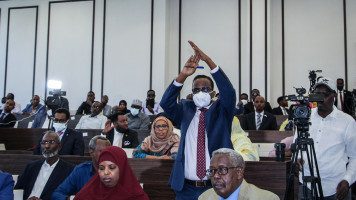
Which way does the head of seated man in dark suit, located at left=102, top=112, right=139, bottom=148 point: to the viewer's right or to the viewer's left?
to the viewer's right

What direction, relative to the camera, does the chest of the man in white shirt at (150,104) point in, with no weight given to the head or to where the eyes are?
toward the camera

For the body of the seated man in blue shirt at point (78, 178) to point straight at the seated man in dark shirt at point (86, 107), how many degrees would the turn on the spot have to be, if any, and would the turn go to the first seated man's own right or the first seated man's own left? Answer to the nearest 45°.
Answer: approximately 135° to the first seated man's own left

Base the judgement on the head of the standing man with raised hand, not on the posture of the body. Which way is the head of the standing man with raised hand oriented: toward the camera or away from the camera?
toward the camera

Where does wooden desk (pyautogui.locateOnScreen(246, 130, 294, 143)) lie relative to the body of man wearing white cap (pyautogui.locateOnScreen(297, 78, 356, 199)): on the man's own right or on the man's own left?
on the man's own right

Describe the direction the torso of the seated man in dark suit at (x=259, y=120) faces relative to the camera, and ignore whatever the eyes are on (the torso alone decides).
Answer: toward the camera

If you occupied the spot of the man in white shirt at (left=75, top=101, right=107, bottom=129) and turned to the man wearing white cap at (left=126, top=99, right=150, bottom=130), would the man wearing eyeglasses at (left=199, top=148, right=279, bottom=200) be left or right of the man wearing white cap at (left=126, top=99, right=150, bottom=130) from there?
right

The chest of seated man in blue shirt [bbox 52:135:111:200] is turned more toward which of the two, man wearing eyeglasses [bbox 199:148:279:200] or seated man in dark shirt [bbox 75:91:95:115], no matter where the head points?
the man wearing eyeglasses

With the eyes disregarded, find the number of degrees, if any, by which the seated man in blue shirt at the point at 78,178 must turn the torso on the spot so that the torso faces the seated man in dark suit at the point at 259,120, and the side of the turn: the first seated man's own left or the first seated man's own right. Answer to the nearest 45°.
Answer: approximately 90° to the first seated man's own left

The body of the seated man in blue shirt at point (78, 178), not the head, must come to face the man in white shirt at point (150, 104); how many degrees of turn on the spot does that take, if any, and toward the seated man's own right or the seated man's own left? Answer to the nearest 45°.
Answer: approximately 135° to the seated man's own left

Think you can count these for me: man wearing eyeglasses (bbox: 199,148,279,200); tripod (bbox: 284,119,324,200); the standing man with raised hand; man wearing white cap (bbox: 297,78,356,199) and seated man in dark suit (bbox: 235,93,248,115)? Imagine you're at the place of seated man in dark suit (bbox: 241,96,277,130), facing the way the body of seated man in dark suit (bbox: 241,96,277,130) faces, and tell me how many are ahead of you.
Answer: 4
